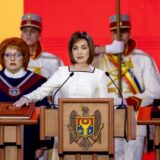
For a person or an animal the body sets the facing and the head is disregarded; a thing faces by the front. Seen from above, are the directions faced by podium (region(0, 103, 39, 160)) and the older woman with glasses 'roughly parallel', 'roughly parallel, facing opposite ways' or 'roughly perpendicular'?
roughly parallel

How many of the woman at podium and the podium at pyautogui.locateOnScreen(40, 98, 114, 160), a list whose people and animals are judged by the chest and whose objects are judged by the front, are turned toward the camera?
2

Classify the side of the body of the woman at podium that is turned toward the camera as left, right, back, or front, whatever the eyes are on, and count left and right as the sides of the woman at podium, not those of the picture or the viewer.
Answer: front

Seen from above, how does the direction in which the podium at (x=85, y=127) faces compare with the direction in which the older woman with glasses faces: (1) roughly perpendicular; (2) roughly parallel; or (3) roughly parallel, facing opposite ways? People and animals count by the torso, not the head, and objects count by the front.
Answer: roughly parallel

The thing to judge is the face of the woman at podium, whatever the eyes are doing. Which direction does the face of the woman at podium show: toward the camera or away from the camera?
toward the camera

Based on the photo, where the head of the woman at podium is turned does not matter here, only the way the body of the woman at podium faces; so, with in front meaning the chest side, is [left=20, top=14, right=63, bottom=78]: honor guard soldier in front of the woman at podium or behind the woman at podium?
behind

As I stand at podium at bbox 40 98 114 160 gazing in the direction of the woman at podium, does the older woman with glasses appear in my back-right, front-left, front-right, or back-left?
front-left

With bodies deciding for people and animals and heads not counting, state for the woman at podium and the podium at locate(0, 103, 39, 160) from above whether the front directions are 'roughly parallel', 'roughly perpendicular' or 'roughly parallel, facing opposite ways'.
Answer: roughly parallel

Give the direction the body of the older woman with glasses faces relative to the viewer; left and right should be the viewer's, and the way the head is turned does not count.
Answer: facing the viewer

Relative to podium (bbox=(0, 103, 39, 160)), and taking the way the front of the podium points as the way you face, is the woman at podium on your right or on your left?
on your left
